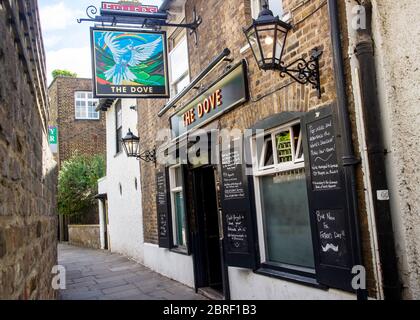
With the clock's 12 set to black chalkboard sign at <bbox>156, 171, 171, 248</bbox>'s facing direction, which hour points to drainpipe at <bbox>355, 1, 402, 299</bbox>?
The drainpipe is roughly at 10 o'clock from the black chalkboard sign.

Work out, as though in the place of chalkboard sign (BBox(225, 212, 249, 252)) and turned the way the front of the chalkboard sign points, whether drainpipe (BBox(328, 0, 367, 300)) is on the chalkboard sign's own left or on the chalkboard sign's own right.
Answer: on the chalkboard sign's own left

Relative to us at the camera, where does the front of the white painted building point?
facing the viewer and to the left of the viewer

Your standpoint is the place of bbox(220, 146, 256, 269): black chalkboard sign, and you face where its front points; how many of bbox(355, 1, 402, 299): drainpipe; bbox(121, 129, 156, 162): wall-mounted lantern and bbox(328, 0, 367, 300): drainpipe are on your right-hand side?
1

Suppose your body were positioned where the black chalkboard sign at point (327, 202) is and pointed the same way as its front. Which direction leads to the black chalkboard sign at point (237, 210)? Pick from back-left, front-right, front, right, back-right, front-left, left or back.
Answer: right

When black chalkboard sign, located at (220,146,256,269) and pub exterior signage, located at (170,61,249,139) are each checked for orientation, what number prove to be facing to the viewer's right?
0

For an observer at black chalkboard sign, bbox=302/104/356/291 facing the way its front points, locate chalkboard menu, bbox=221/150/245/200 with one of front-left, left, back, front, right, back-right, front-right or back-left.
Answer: right

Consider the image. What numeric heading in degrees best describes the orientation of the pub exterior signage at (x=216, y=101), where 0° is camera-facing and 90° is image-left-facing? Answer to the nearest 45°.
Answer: approximately 45°

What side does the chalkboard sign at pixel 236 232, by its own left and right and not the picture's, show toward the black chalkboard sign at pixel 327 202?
left
